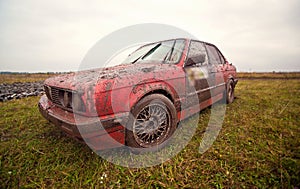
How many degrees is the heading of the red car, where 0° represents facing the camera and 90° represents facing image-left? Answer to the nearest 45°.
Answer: approximately 45°
